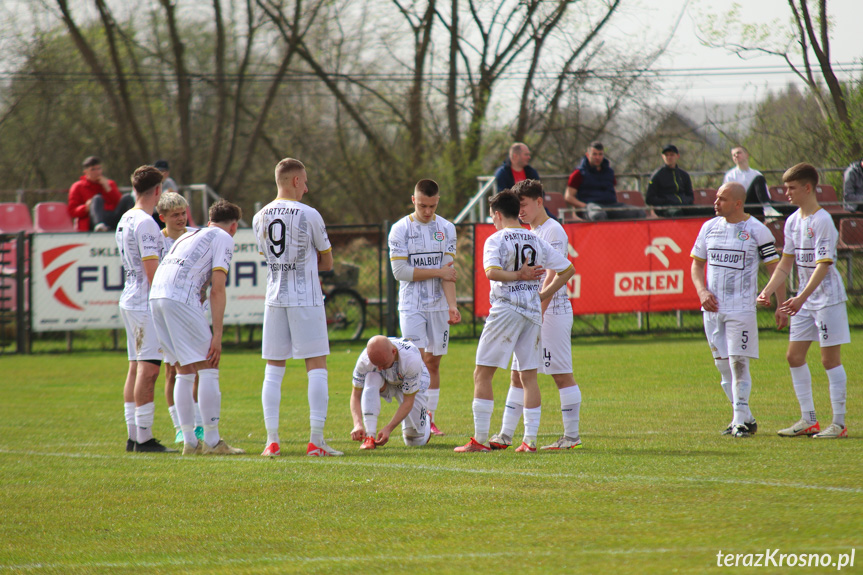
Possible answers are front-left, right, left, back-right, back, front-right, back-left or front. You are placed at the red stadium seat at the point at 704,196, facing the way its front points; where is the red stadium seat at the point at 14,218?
right

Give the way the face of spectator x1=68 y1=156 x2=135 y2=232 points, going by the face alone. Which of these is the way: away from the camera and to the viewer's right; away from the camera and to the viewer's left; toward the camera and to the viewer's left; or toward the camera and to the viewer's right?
toward the camera and to the viewer's right

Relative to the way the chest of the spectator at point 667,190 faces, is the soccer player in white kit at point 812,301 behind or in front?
in front

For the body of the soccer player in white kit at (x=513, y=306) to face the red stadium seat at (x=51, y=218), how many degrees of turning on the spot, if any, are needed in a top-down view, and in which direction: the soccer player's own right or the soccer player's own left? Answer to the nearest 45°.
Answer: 0° — they already face it

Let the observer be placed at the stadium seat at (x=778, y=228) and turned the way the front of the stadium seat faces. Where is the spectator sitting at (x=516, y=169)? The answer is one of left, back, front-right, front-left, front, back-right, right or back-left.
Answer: front-right

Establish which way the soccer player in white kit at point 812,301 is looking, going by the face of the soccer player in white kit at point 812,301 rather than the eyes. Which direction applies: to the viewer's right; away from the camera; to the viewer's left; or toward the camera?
to the viewer's left

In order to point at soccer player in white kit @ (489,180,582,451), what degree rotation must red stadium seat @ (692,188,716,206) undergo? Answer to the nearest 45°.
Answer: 0° — it already faces them

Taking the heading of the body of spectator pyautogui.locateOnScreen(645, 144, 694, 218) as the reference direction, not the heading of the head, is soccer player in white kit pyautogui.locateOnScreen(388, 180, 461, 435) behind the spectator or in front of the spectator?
in front

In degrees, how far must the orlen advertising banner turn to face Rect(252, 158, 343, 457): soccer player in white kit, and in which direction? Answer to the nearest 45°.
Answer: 0° — it already faces them

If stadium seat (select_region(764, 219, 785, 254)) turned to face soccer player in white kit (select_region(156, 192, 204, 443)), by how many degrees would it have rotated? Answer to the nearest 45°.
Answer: approximately 45° to its right
